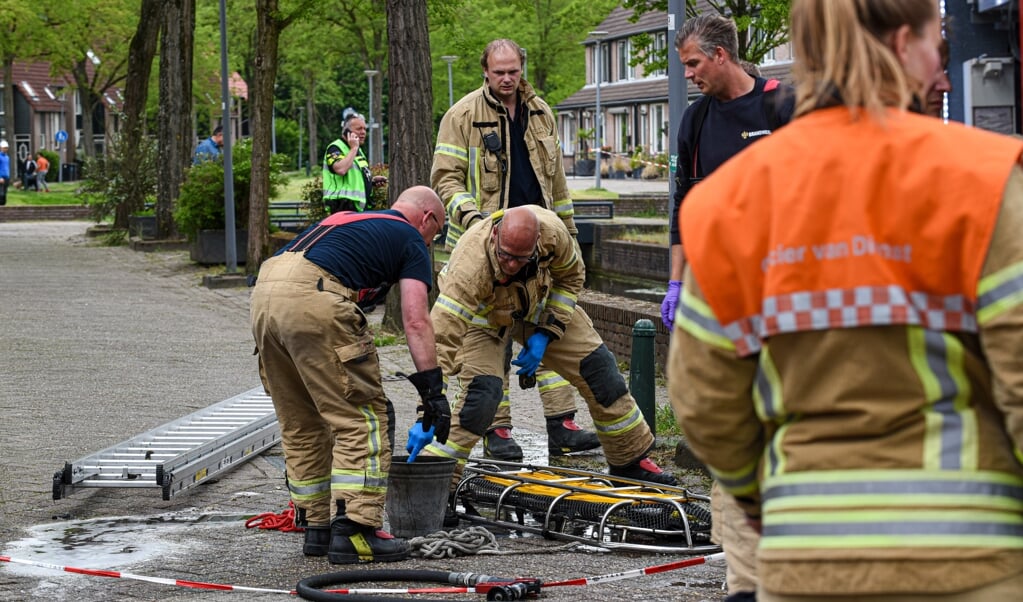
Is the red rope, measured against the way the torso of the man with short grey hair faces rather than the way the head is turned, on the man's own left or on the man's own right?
on the man's own right

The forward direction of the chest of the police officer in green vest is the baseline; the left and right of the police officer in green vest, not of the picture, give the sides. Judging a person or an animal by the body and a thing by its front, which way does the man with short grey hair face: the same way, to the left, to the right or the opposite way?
to the right

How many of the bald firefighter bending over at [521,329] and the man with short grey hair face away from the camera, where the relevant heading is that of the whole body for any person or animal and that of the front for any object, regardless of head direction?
0

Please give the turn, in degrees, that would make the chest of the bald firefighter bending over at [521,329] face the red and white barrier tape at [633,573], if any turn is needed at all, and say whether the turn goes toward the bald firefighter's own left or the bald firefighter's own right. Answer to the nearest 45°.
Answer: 0° — they already face it

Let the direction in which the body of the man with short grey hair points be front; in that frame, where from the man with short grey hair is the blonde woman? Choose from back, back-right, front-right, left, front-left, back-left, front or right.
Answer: front-left

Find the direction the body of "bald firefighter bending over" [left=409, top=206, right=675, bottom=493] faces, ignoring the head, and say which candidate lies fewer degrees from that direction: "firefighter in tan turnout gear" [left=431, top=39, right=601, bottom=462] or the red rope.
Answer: the red rope

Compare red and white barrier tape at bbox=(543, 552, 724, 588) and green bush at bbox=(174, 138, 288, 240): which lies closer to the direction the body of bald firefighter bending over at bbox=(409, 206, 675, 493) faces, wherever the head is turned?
the red and white barrier tape

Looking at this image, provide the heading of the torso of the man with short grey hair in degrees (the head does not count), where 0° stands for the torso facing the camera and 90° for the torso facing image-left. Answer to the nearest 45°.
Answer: approximately 45°

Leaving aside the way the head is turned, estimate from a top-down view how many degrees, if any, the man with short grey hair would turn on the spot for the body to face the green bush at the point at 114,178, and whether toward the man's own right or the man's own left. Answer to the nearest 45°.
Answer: approximately 90° to the man's own right

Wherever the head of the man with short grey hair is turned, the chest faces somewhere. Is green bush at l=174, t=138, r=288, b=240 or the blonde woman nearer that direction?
the blonde woman

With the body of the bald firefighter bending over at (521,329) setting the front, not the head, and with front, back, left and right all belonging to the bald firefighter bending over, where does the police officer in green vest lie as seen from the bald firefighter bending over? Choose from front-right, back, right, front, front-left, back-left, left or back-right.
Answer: back

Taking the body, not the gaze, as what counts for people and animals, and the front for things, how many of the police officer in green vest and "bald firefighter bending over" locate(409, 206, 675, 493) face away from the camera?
0

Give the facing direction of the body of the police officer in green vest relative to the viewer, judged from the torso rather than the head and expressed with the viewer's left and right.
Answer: facing the viewer and to the right of the viewer

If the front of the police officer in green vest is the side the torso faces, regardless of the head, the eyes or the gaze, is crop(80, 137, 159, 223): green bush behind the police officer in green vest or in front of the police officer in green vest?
behind
